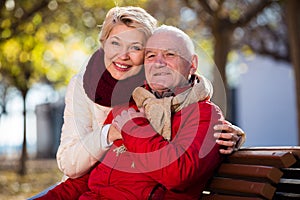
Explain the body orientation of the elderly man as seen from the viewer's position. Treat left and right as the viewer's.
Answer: facing the viewer and to the left of the viewer

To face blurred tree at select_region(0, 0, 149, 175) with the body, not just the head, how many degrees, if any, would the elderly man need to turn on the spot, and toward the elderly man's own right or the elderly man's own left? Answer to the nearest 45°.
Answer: approximately 135° to the elderly man's own right

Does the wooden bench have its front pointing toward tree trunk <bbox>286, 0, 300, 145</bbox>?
no

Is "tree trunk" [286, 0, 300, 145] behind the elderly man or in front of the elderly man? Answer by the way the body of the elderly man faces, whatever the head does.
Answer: behind

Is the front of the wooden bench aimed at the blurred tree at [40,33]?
no
